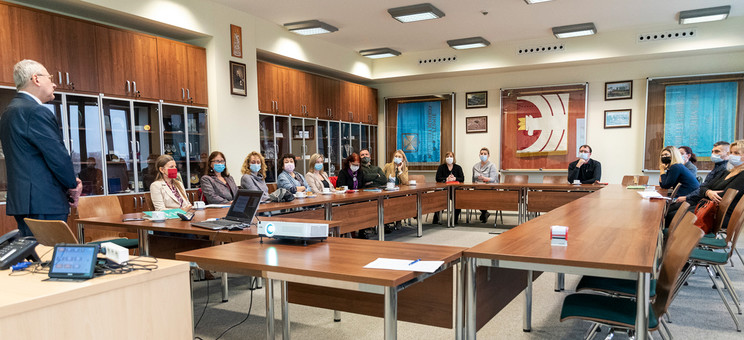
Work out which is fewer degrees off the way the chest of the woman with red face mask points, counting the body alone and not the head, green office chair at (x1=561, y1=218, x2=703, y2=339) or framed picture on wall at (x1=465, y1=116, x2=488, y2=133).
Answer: the green office chair

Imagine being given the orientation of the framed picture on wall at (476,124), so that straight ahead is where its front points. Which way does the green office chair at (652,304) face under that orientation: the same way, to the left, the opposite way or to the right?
to the right

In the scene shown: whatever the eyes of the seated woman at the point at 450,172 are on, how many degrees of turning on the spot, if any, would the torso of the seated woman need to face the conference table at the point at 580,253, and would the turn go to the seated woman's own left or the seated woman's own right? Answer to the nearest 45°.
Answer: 0° — they already face it

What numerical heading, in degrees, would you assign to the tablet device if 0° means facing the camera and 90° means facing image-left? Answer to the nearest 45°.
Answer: approximately 0°

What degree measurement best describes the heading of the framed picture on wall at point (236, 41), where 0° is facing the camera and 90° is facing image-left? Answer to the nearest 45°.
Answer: approximately 315°

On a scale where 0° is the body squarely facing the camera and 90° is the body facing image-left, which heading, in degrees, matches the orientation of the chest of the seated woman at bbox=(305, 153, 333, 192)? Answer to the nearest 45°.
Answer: approximately 315°

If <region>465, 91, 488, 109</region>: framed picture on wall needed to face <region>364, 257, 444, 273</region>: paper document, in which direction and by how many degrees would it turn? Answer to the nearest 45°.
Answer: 0° — it already faces it

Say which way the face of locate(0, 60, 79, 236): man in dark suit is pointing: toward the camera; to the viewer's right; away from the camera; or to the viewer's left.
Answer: to the viewer's right

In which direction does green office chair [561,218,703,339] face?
to the viewer's left

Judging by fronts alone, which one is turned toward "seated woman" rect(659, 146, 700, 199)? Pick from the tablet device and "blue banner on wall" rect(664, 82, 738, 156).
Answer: the blue banner on wall

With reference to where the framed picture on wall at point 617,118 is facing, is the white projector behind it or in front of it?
in front

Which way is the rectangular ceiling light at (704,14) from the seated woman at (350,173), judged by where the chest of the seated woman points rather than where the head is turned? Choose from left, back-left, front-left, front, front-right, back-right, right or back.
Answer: front-left
